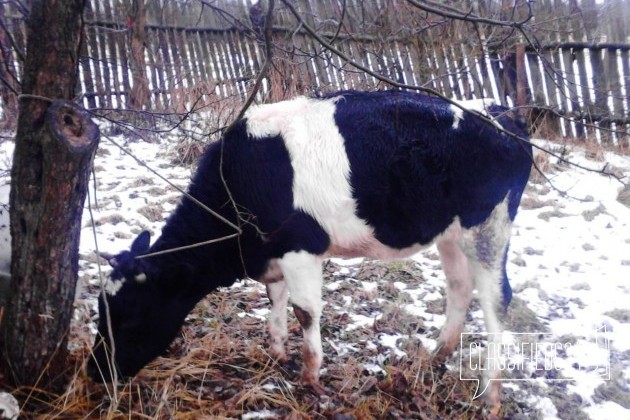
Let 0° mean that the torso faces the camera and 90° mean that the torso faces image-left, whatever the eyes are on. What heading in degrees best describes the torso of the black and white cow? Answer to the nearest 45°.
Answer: approximately 90°

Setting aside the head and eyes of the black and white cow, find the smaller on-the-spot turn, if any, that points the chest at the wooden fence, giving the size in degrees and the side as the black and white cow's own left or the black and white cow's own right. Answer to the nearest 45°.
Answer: approximately 90° to the black and white cow's own right
